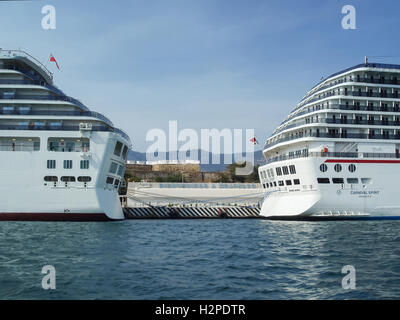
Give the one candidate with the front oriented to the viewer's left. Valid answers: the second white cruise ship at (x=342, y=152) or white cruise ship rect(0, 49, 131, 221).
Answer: the white cruise ship

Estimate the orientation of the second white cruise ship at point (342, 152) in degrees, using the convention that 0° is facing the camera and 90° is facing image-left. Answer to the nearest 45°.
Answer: approximately 225°

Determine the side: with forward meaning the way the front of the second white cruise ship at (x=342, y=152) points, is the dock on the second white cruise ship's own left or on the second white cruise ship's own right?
on the second white cruise ship's own left

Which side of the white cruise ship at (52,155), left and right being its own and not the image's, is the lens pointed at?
left

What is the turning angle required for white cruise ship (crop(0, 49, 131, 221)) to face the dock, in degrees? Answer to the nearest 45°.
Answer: approximately 135° to its right

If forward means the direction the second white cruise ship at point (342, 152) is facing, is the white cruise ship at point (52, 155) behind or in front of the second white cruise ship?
behind

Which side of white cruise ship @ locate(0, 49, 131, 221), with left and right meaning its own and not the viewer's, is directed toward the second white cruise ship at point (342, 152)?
back

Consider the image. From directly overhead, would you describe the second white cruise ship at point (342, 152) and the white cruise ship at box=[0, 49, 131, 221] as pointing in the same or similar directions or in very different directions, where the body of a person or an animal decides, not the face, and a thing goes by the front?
very different directions

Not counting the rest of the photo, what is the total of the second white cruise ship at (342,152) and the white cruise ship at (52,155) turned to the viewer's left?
1
